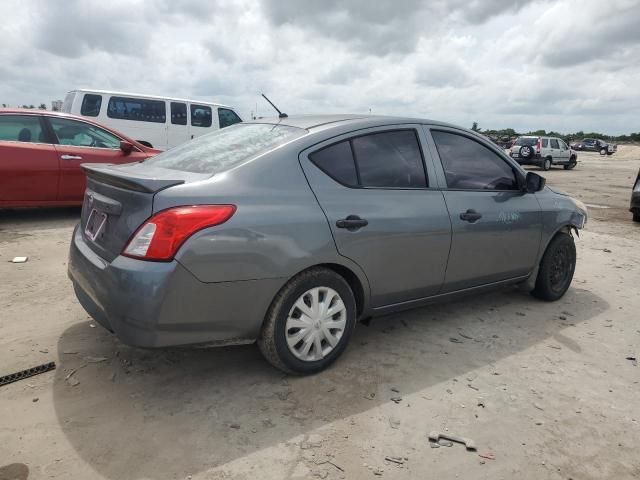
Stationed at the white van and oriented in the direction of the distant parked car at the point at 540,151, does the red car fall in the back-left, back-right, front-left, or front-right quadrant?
back-right

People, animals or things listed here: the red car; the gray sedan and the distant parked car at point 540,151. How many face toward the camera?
0

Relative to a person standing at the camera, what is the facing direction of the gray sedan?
facing away from the viewer and to the right of the viewer

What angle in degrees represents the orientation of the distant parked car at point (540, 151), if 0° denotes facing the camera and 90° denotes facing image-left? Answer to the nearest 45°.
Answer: approximately 225°

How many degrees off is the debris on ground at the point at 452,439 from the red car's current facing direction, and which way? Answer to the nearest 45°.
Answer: approximately 90° to its right

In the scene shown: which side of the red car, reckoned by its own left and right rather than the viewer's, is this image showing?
right

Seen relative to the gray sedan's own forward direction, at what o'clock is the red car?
The red car is roughly at 9 o'clock from the gray sedan.

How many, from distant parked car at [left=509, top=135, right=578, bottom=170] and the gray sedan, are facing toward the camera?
0

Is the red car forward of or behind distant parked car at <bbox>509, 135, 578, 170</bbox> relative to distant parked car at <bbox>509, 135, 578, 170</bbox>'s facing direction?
behind

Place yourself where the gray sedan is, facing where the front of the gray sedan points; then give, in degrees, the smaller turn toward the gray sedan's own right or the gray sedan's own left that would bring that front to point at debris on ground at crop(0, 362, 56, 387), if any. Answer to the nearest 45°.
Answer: approximately 135° to the gray sedan's own left
